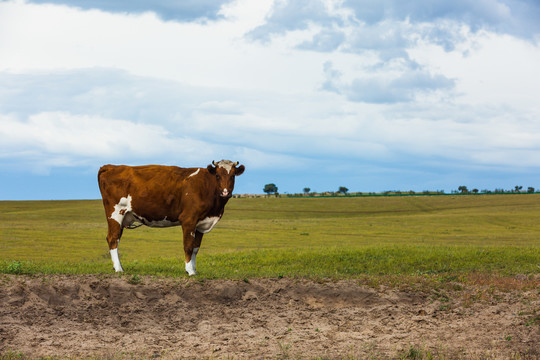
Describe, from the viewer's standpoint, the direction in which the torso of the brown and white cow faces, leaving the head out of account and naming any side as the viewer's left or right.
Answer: facing to the right of the viewer

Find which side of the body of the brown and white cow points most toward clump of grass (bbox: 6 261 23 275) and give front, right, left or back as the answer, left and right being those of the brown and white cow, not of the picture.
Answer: back
